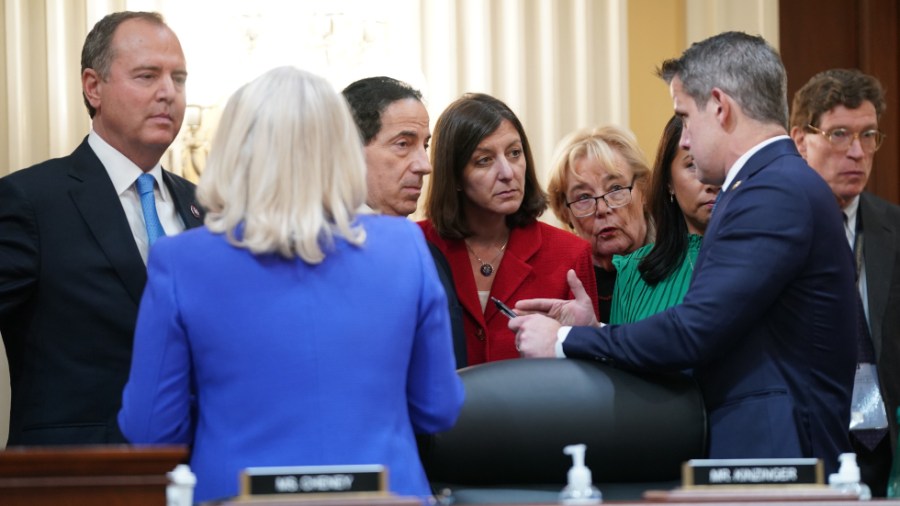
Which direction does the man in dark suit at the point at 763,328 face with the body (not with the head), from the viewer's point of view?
to the viewer's left

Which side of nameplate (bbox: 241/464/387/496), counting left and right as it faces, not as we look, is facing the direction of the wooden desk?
right

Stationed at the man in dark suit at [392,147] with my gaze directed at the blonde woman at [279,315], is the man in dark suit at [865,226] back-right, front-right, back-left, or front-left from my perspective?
back-left

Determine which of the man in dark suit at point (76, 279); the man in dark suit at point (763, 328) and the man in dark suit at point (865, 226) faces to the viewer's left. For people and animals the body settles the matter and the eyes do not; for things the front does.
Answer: the man in dark suit at point (763, 328)

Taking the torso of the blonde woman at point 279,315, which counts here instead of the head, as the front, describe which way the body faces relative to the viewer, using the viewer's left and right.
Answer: facing away from the viewer

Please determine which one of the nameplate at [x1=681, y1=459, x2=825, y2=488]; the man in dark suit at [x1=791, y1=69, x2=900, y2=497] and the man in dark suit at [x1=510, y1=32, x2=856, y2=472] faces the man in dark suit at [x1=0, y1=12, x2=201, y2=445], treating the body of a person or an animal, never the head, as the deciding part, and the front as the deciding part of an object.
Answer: the man in dark suit at [x1=510, y1=32, x2=856, y2=472]

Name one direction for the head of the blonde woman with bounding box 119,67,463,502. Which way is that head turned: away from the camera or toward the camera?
away from the camera

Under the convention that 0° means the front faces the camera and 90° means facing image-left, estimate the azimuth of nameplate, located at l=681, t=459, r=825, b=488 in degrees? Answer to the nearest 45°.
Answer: approximately 0°

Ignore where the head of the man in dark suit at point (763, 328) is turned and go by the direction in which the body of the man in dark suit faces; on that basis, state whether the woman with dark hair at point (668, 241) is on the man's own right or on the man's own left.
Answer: on the man's own right

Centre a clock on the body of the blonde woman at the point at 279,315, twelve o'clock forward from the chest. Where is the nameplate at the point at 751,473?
The nameplate is roughly at 4 o'clock from the blonde woman.
